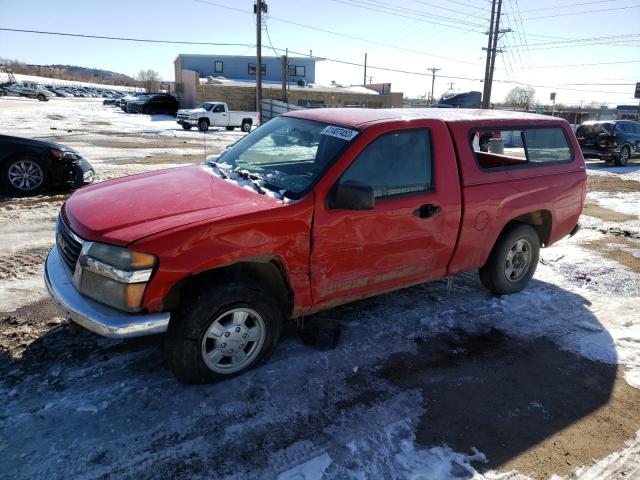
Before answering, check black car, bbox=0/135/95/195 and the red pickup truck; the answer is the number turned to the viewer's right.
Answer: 1

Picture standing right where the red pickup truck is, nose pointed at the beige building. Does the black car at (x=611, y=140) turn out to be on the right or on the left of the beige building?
right

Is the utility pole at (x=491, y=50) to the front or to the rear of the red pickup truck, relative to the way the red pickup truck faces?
to the rear

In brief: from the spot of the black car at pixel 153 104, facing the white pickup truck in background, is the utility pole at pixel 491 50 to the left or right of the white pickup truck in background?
left

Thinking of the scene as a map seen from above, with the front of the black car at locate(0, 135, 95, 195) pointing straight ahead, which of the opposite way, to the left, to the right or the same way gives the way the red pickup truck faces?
the opposite way

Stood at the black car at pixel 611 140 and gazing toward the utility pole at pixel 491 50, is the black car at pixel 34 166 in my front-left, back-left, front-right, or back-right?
back-left

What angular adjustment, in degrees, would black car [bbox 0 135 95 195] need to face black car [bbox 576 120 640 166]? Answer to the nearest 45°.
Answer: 0° — it already faces it

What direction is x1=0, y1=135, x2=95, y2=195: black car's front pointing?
to the viewer's right

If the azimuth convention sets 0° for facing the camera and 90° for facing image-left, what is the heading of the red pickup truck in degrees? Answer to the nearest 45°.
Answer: approximately 45°

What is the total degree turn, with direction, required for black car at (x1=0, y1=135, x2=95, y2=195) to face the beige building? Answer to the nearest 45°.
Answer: approximately 45° to its left

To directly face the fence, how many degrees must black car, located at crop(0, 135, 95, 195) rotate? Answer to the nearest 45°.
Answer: approximately 45° to its left
